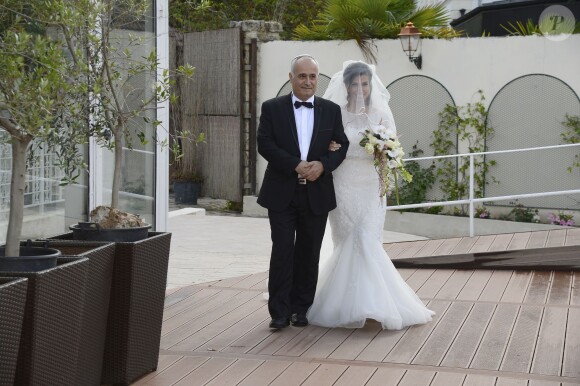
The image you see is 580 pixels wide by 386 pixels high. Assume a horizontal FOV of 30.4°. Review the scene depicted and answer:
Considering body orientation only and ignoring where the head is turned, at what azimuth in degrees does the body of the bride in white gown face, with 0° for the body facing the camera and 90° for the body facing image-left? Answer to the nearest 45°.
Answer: approximately 0°

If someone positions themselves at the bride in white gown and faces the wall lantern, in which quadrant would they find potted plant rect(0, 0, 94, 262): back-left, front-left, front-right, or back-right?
back-left

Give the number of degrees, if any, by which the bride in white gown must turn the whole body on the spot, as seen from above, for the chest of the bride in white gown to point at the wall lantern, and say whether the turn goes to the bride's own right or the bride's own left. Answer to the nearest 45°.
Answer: approximately 180°

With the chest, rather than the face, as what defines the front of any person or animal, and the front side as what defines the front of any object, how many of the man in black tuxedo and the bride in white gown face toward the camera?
2

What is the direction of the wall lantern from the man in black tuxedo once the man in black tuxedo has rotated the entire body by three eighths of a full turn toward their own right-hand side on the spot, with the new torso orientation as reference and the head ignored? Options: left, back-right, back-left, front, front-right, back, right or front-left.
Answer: front-right

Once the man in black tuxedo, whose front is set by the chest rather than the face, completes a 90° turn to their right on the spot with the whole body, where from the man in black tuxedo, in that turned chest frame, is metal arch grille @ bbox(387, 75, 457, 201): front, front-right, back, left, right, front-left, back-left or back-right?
right

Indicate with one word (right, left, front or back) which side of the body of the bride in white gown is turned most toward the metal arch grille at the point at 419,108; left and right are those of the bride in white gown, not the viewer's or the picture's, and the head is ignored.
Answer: back

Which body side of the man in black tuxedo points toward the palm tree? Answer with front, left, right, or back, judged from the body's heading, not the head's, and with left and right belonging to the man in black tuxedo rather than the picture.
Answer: back

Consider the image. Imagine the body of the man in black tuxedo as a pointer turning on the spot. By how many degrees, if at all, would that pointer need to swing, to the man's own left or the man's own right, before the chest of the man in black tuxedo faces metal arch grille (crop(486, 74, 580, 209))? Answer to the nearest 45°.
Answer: approximately 135° to the man's own left

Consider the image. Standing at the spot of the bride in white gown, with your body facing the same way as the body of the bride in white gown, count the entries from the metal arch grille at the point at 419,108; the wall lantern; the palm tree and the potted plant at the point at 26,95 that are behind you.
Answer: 3
